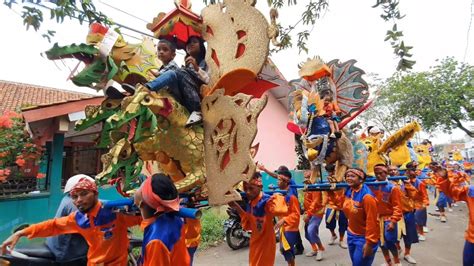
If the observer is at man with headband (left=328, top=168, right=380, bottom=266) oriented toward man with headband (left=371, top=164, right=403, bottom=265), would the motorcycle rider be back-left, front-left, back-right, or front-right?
back-left

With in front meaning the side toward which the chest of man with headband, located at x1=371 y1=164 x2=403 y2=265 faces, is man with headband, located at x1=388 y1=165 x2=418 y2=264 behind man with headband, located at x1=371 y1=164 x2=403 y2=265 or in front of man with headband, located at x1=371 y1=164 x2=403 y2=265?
behind

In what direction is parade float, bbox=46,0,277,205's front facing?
to the viewer's left

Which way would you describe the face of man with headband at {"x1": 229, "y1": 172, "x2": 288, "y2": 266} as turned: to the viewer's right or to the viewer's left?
to the viewer's left

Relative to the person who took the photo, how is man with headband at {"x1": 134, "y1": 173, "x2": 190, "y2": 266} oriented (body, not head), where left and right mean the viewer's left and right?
facing away from the viewer and to the left of the viewer

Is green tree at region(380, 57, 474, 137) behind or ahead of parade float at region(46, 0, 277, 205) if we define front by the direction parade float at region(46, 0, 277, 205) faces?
behind

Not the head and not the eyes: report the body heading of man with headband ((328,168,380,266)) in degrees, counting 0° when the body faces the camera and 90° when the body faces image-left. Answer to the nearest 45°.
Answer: approximately 45°

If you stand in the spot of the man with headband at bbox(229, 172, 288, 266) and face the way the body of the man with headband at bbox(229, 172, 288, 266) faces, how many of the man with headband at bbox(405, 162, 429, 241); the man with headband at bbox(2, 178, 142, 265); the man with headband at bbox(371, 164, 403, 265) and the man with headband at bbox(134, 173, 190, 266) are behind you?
2

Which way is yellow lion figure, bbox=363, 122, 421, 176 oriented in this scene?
to the viewer's left

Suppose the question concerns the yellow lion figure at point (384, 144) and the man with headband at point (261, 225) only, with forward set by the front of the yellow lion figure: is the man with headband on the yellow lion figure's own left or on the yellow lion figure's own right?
on the yellow lion figure's own left

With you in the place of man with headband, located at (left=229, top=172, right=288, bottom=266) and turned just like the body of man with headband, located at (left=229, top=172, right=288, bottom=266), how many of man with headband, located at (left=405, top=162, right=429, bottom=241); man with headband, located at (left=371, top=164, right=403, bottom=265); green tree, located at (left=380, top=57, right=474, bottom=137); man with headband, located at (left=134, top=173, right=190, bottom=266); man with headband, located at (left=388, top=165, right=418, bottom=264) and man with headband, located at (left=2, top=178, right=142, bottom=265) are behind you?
4

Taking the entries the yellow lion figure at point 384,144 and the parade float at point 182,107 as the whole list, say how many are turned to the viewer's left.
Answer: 2

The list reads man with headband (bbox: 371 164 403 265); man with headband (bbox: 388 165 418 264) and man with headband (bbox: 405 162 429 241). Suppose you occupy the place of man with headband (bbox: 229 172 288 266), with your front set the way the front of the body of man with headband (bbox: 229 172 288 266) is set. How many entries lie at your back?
3
